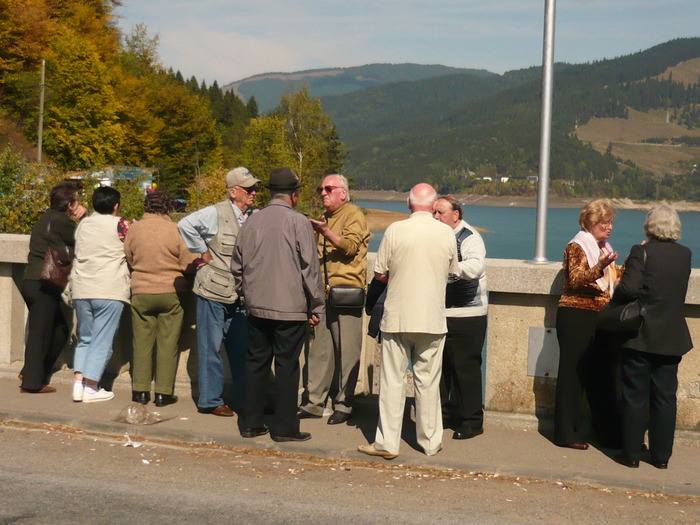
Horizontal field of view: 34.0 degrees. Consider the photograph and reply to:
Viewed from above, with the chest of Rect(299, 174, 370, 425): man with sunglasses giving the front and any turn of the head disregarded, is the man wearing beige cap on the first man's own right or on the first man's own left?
on the first man's own right

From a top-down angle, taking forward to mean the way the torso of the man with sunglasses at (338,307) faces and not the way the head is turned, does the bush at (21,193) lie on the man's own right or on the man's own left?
on the man's own right

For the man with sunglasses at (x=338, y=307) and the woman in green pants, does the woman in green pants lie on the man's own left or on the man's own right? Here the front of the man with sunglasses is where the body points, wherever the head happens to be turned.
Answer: on the man's own right

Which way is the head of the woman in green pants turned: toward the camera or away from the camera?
away from the camera

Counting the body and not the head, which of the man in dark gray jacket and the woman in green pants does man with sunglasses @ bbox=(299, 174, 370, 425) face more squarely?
the man in dark gray jacket

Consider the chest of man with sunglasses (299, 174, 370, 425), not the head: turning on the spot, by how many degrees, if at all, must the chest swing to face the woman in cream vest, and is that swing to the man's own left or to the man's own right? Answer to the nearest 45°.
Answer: approximately 45° to the man's own right

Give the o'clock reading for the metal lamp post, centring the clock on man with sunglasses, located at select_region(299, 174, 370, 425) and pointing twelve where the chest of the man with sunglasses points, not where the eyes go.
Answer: The metal lamp post is roughly at 7 o'clock from the man with sunglasses.

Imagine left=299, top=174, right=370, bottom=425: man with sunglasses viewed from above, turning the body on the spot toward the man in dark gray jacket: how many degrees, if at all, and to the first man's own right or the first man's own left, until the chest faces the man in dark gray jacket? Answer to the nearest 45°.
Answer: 0° — they already face them

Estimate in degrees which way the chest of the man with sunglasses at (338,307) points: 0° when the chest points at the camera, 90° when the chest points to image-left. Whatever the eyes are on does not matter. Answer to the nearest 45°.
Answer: approximately 45°

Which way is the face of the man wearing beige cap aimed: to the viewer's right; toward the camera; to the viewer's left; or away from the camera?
to the viewer's right

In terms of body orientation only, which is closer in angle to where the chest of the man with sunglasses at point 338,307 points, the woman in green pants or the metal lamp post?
the woman in green pants

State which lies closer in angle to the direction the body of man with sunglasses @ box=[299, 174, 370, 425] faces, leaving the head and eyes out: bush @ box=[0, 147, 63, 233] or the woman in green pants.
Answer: the woman in green pants
